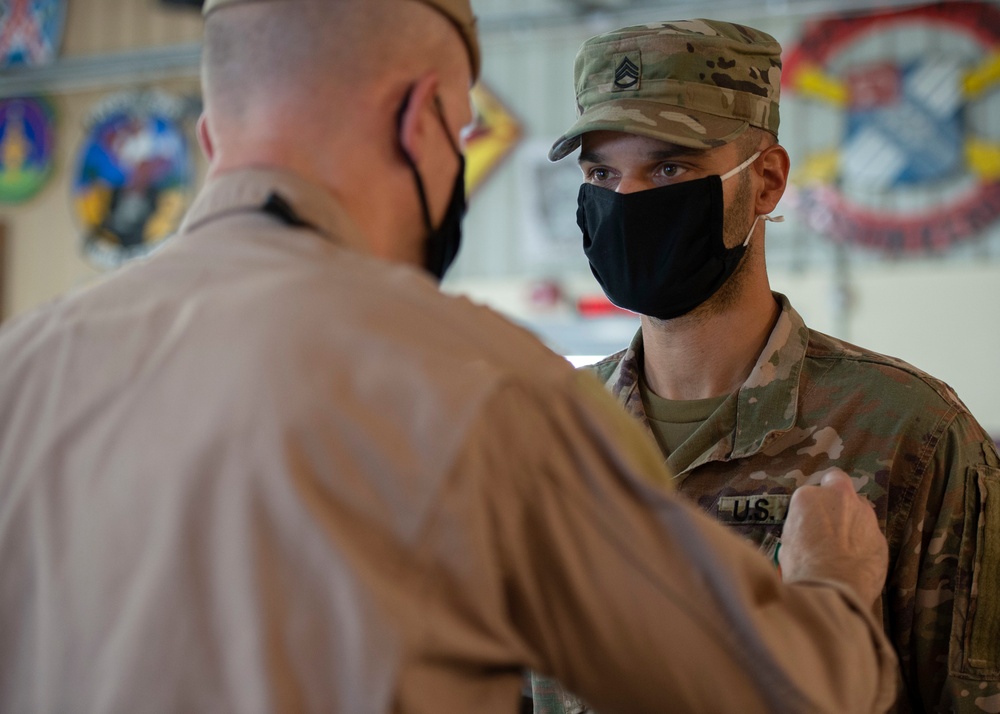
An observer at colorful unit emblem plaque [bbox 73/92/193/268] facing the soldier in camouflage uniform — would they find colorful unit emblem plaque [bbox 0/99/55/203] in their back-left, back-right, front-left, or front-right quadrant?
back-right

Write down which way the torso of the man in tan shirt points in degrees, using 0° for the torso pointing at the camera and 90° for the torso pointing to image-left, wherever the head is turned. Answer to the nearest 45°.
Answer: approximately 225°

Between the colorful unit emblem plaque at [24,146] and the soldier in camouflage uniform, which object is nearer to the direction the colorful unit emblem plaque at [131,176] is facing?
the soldier in camouflage uniform

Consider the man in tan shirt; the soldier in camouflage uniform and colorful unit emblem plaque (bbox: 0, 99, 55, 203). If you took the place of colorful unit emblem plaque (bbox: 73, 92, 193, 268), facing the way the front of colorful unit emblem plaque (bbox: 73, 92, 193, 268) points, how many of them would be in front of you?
2

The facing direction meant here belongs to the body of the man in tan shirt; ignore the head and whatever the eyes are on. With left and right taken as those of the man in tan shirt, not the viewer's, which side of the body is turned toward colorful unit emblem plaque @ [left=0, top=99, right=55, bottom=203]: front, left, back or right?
left

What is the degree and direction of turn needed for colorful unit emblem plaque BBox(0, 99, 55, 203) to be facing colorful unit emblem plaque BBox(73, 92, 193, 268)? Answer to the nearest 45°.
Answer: approximately 45° to its left

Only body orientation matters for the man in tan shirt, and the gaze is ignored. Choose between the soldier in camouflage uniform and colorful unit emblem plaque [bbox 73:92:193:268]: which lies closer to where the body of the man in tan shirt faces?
the soldier in camouflage uniform

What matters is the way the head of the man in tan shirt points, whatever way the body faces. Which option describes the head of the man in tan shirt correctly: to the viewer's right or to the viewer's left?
to the viewer's right

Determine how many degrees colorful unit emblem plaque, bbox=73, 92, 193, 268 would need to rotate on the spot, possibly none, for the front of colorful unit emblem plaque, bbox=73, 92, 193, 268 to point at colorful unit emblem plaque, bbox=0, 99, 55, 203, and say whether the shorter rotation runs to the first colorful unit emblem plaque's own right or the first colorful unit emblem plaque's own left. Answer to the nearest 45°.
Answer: approximately 135° to the first colorful unit emblem plaque's own right

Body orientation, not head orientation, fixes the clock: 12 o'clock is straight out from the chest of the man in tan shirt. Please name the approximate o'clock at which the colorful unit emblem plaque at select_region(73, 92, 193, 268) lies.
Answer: The colorful unit emblem plaque is roughly at 10 o'clock from the man in tan shirt.

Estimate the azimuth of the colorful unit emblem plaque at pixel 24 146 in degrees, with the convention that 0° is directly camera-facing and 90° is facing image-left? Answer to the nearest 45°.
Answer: approximately 0°
